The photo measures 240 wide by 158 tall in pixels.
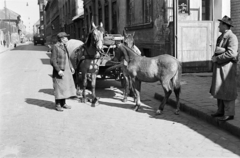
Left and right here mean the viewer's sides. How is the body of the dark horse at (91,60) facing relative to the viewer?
facing the viewer and to the right of the viewer

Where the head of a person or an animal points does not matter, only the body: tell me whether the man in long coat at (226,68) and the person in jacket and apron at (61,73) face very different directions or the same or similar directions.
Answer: very different directions

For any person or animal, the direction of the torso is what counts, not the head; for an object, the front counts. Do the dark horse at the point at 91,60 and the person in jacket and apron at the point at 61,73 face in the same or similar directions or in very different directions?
same or similar directions

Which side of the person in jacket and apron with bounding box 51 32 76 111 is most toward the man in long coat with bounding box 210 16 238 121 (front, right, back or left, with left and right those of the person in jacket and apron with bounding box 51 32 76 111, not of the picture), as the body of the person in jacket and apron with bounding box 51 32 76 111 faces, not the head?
front

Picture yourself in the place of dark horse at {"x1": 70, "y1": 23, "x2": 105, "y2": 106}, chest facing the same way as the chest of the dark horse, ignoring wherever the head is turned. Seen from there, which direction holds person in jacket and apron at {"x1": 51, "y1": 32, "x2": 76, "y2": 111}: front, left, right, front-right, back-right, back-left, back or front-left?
right

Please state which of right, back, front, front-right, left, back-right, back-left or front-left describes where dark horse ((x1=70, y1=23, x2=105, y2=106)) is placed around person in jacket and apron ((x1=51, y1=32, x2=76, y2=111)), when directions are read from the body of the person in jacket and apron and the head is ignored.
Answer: left

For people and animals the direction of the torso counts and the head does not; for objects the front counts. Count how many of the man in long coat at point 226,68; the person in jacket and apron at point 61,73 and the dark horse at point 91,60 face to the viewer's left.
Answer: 1

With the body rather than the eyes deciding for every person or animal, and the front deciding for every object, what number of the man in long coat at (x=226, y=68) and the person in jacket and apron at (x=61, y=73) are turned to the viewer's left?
1

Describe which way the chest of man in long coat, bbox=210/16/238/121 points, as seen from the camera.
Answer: to the viewer's left

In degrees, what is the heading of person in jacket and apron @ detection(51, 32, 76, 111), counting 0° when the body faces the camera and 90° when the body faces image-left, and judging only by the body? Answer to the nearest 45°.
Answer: approximately 315°
